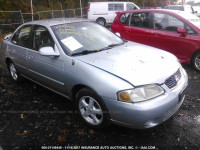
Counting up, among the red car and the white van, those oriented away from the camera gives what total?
0

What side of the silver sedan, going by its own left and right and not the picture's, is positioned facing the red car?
left

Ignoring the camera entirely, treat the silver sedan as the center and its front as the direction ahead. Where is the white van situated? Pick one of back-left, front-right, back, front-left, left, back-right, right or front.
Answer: back-left

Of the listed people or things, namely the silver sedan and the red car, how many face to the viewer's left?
0

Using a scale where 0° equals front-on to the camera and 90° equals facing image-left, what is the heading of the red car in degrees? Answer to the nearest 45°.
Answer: approximately 315°
